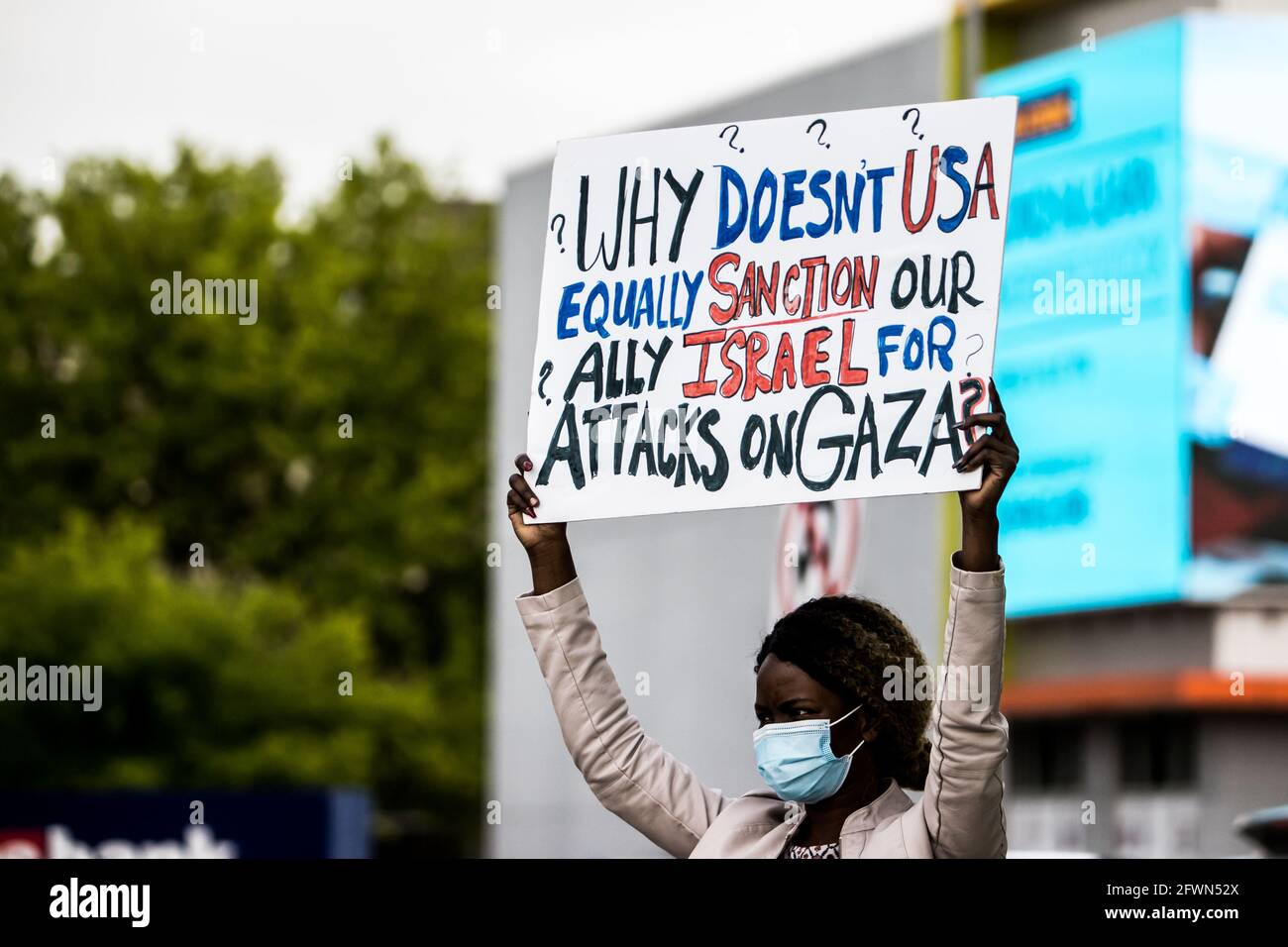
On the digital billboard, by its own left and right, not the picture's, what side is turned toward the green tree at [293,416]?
right

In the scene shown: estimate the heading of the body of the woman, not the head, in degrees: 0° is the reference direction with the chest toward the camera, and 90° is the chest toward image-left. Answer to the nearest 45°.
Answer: approximately 45°

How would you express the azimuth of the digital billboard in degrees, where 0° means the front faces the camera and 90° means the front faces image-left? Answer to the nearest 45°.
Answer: approximately 45°

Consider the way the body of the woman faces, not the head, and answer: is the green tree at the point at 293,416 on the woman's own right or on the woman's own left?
on the woman's own right

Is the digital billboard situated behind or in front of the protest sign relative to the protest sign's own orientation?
behind

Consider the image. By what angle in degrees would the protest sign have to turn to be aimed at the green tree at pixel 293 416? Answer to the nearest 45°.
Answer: approximately 180°
